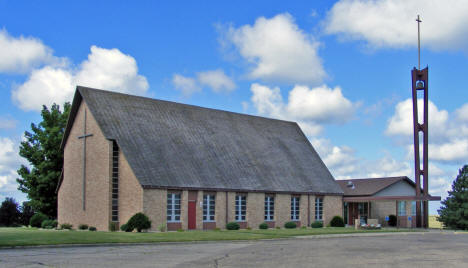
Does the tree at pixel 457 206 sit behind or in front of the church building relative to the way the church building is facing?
behind

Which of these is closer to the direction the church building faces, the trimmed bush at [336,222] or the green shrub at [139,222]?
the green shrub

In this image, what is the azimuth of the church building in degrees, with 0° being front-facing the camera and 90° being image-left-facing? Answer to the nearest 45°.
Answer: approximately 45°

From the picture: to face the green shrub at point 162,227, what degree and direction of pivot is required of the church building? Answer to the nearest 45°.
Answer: approximately 45° to its right

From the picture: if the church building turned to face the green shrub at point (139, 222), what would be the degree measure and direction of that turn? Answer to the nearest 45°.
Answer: approximately 45° to its right
